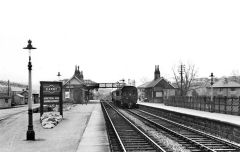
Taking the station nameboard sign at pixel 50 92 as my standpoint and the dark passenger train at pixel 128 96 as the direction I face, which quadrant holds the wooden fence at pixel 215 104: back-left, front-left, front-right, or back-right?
front-right

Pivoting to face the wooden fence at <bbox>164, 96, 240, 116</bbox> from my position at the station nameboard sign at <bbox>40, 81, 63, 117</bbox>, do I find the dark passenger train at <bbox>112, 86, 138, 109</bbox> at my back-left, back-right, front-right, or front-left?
front-left

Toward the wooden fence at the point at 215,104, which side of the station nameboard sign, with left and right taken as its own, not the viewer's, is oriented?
left

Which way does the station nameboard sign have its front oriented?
toward the camera

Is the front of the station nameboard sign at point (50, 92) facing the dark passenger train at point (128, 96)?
no
